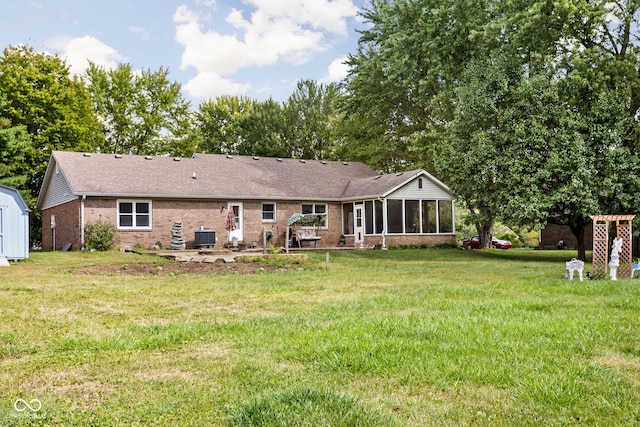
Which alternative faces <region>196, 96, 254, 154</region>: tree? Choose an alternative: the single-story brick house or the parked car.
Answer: the single-story brick house

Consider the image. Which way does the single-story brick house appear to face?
away from the camera

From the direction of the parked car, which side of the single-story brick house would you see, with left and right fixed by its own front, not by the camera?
right

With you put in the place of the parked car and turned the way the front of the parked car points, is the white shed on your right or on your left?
on your right

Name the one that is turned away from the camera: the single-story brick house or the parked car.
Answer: the single-story brick house

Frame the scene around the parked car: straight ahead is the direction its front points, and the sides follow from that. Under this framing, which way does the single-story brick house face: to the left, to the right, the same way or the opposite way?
to the left

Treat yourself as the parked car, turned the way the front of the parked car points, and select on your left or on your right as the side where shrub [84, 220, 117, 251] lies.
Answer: on your right

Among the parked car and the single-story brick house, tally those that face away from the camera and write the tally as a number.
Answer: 1

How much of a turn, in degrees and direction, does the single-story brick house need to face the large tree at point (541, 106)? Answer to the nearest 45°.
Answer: approximately 135° to its right

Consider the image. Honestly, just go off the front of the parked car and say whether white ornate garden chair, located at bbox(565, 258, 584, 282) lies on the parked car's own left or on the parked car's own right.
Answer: on the parked car's own right

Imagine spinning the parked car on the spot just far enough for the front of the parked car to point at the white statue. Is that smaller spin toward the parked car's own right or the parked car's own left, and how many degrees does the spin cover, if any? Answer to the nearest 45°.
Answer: approximately 90° to the parked car's own right

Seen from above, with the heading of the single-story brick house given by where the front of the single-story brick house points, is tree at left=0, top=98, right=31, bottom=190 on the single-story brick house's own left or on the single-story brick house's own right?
on the single-story brick house's own left

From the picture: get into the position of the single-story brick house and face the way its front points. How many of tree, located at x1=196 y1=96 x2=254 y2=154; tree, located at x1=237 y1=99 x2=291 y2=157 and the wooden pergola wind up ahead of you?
2
